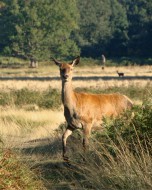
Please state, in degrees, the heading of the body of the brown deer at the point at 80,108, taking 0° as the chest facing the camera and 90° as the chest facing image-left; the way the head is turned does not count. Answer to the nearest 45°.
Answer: approximately 45°
